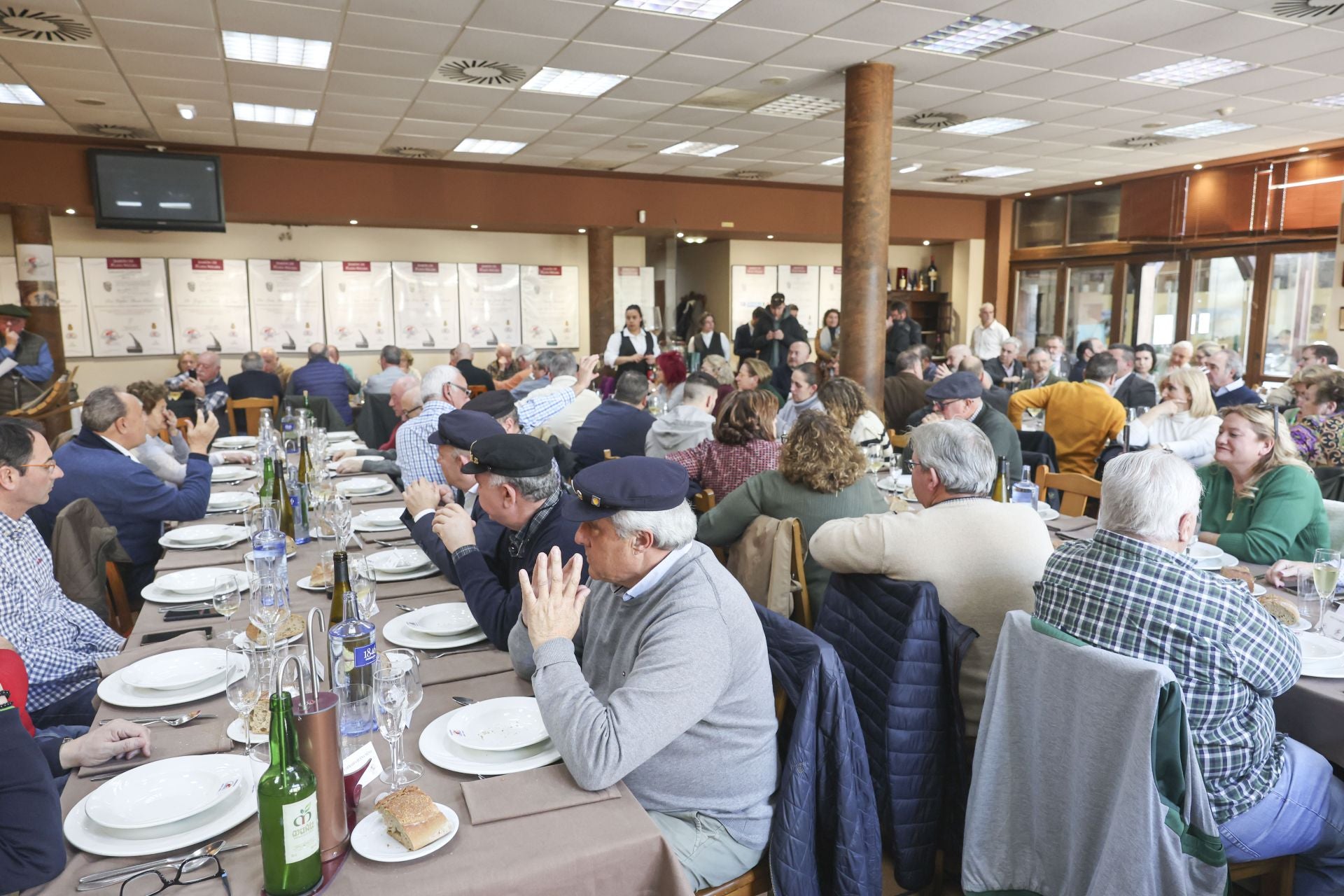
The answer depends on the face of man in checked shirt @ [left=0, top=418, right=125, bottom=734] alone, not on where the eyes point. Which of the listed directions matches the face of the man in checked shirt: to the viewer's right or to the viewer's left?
to the viewer's right

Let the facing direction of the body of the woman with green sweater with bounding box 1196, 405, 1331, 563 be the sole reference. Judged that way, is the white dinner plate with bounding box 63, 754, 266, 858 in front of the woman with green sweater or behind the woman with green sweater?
in front

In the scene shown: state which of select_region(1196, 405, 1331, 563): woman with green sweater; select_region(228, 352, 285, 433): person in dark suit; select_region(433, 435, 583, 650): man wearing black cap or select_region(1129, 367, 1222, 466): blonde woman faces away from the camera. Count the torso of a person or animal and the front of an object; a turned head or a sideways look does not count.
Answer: the person in dark suit

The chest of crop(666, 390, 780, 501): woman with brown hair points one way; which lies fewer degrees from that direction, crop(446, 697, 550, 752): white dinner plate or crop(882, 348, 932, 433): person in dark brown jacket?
the person in dark brown jacket

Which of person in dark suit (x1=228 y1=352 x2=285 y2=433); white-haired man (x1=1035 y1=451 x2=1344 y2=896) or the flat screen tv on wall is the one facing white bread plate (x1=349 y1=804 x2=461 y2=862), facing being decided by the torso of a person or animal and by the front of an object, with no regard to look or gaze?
the flat screen tv on wall

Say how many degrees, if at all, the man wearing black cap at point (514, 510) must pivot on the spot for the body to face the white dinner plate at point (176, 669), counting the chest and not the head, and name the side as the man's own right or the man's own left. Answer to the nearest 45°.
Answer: approximately 45° to the man's own left

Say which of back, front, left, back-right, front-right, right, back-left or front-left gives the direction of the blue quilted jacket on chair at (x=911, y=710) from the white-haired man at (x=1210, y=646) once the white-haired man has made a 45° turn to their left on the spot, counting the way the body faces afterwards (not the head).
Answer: left

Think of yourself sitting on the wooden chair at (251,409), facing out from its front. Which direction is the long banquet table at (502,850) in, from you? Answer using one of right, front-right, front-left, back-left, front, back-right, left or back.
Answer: back

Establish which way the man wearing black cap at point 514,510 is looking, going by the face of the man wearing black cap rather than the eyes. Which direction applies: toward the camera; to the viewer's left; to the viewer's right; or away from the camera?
to the viewer's left

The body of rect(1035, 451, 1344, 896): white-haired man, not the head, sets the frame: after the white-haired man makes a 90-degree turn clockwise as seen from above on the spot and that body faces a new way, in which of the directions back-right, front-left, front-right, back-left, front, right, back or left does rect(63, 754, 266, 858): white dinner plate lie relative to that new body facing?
right

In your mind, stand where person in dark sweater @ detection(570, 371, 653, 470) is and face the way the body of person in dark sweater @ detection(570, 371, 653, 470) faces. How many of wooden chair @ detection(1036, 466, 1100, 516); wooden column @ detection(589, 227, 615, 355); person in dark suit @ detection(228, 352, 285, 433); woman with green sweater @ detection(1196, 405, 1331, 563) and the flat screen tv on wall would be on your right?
2

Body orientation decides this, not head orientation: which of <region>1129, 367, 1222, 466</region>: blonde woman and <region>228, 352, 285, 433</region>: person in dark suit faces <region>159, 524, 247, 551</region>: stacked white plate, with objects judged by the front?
the blonde woman
